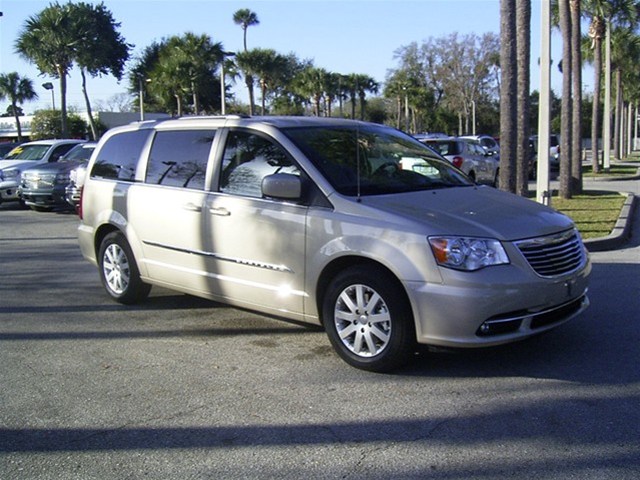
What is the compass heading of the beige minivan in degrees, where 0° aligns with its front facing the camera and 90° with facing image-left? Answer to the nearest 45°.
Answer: approximately 315°

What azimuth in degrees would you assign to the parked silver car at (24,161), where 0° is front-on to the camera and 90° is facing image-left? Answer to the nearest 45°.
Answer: approximately 45°

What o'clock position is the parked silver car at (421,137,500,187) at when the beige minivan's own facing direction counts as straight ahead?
The parked silver car is roughly at 8 o'clock from the beige minivan.

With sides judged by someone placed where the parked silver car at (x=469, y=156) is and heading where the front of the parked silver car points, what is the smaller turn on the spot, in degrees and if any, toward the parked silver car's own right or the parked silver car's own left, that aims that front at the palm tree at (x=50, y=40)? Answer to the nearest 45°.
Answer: approximately 90° to the parked silver car's own left

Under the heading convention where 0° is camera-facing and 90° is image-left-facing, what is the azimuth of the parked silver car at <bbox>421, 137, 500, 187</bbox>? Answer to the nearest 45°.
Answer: approximately 225°

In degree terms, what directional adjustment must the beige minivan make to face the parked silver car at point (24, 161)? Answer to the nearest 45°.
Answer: approximately 180°

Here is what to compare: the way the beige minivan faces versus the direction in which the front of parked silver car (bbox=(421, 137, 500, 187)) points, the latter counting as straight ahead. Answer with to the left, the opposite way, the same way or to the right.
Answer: to the right
